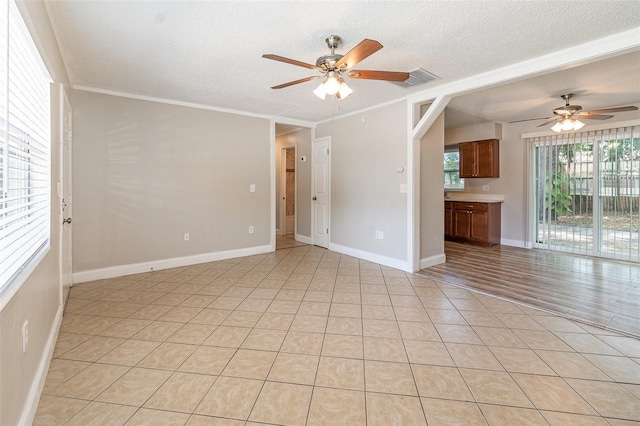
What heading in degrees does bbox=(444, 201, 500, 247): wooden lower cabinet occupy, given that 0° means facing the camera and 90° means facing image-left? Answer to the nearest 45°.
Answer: approximately 45°

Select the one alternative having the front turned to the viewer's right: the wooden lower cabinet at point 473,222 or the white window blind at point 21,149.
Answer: the white window blind

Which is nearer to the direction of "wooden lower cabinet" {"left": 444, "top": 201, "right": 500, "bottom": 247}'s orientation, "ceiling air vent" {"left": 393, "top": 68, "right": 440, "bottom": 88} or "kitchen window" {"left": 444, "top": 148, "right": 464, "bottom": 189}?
the ceiling air vent

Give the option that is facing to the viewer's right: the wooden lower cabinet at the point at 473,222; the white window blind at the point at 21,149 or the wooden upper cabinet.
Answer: the white window blind

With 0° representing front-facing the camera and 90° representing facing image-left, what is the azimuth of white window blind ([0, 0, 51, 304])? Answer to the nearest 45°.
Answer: approximately 270°

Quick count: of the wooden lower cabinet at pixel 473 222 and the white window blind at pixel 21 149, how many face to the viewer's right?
1

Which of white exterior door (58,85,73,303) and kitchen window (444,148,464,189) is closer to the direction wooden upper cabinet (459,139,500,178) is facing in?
the white exterior door

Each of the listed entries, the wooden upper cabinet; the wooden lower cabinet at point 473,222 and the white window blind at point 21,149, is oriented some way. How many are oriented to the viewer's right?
1

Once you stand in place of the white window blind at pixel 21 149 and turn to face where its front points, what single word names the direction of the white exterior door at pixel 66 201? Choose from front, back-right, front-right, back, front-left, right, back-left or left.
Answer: left
